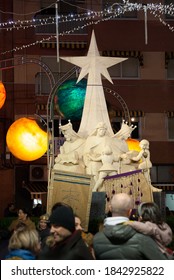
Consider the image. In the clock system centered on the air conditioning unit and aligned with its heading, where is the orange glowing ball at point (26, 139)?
The orange glowing ball is roughly at 12 o'clock from the air conditioning unit.

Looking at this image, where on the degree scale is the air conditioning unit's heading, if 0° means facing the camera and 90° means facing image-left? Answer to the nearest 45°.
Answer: approximately 0°

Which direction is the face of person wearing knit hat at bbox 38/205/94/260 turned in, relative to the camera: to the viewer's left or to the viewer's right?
to the viewer's left
